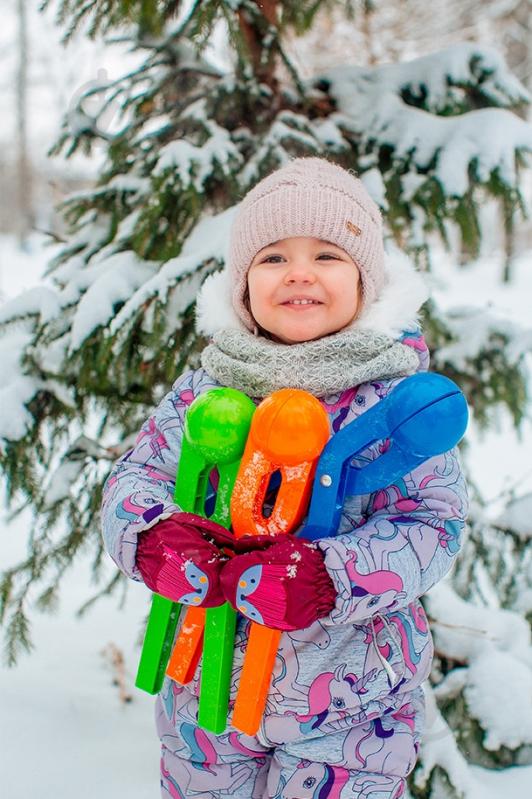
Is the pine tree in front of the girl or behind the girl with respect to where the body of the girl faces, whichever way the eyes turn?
behind

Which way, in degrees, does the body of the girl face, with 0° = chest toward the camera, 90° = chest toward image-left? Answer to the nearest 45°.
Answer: approximately 0°

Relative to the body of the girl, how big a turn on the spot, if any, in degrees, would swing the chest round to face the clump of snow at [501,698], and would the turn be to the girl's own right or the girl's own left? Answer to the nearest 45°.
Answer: approximately 135° to the girl's own left
